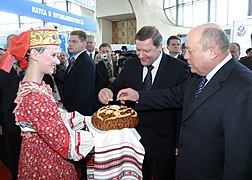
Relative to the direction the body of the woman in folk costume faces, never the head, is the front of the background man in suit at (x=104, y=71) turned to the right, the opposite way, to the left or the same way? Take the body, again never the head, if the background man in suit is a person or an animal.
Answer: to the right

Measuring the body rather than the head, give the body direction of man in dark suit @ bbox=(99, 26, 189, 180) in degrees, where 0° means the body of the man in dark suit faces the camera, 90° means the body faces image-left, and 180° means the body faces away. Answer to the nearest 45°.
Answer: approximately 45°

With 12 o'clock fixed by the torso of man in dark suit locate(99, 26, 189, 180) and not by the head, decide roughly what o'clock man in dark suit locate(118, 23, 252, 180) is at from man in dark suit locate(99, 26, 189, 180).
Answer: man in dark suit locate(118, 23, 252, 180) is roughly at 10 o'clock from man in dark suit locate(99, 26, 189, 180).

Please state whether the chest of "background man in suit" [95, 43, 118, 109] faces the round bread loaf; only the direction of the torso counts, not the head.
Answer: yes

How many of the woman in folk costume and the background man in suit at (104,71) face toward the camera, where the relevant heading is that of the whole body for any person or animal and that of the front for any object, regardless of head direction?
1

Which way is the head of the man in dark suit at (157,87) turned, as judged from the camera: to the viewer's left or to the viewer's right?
to the viewer's left

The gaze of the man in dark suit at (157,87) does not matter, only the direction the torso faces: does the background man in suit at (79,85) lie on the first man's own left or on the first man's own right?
on the first man's own right

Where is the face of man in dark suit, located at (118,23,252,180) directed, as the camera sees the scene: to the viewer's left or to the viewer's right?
to the viewer's left

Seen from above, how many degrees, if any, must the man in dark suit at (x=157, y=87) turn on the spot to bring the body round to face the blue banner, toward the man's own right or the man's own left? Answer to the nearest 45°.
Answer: approximately 90° to the man's own right

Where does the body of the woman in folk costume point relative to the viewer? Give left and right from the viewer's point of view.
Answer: facing to the right of the viewer
